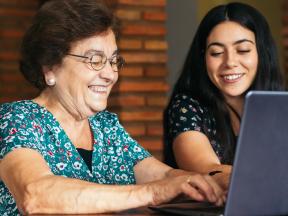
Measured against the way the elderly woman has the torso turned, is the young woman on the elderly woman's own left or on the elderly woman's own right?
on the elderly woman's own left

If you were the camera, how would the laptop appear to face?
facing away from the viewer and to the left of the viewer

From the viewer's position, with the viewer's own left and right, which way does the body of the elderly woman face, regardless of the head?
facing the viewer and to the right of the viewer

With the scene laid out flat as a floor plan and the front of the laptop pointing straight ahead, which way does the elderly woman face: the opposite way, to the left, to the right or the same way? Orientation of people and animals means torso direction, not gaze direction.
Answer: the opposite way

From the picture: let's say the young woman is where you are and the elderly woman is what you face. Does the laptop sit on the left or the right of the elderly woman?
left

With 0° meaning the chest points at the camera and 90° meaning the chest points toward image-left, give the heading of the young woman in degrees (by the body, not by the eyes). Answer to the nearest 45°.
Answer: approximately 315°

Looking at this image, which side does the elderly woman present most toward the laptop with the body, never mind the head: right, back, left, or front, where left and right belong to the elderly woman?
front

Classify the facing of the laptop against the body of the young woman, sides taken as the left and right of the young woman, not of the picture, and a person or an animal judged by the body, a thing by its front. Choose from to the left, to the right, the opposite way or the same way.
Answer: the opposite way

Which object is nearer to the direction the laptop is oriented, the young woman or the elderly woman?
the elderly woman

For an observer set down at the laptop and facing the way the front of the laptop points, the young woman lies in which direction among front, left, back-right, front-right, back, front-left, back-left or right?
front-right

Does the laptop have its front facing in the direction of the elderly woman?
yes

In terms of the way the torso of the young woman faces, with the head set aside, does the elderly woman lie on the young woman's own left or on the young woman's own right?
on the young woman's own right

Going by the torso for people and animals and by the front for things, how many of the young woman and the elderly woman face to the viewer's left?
0
